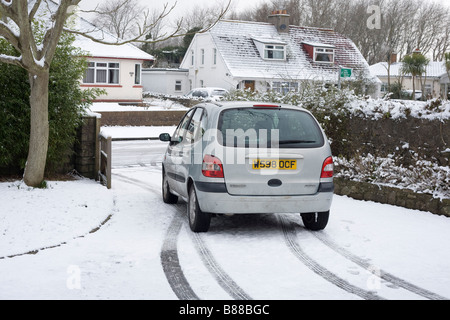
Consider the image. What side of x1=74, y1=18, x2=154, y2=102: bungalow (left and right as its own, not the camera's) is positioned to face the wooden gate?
front

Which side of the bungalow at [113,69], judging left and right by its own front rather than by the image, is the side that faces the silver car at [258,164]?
front

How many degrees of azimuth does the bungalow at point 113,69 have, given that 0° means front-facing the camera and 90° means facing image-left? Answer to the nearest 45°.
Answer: approximately 0°

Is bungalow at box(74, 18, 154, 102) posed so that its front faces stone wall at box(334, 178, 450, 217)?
yes

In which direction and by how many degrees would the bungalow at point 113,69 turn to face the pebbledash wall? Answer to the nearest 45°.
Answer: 0° — it already faces it

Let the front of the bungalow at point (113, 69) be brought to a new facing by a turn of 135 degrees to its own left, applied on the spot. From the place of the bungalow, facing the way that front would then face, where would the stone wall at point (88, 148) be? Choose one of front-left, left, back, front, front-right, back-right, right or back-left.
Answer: back-right

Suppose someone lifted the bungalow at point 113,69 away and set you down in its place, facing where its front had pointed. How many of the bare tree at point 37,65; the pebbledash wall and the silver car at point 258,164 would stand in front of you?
3

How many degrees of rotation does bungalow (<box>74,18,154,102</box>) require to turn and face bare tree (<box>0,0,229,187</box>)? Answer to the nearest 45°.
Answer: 0° — it already faces it
